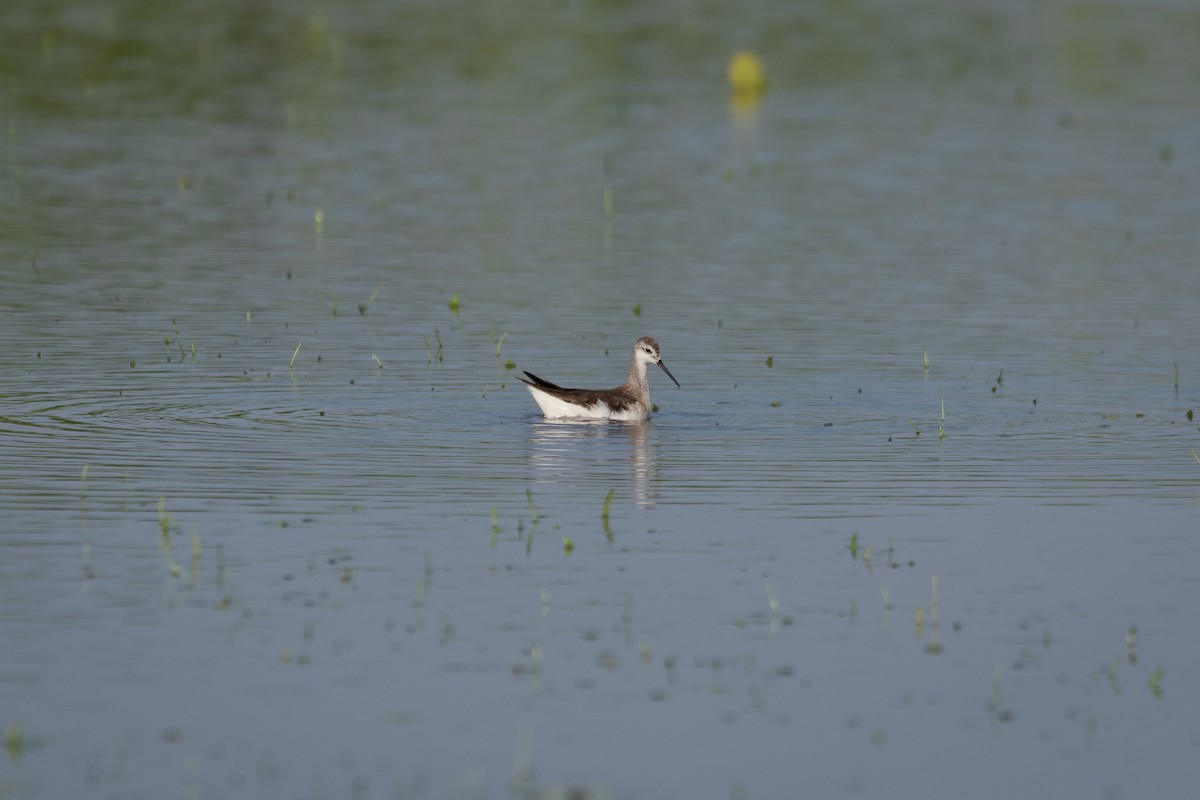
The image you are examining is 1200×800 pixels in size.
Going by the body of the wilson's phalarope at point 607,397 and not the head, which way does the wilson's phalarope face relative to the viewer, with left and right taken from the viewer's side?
facing to the right of the viewer

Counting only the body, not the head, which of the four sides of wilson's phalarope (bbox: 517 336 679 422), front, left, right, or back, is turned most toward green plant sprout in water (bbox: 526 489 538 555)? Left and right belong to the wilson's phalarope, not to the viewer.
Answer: right

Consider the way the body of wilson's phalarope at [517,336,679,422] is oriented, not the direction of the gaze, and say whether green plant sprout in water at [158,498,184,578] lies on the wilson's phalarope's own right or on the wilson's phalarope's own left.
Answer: on the wilson's phalarope's own right

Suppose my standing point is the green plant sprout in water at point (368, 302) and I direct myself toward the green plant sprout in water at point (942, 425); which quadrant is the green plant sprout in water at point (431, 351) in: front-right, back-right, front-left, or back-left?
front-right

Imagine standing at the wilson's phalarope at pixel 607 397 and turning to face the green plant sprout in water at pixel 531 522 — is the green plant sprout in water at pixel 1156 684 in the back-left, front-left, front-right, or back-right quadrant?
front-left

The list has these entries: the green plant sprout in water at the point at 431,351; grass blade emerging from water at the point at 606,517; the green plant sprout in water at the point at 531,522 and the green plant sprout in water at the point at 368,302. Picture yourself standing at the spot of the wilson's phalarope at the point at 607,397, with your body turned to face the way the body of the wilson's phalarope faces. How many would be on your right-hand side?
2

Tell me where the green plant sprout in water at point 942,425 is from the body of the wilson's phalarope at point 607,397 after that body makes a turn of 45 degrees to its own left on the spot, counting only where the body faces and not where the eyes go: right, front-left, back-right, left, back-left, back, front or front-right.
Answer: front-right

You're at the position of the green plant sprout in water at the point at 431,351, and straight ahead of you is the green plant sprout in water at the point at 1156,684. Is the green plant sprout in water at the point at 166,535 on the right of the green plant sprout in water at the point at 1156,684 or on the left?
right

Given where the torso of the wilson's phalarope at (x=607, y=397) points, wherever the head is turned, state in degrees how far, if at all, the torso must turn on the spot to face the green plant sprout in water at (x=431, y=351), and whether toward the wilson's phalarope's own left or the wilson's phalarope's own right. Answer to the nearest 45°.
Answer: approximately 135° to the wilson's phalarope's own left

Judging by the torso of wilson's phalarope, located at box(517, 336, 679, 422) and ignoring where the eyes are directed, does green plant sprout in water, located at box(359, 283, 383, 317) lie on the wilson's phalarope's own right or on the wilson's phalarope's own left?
on the wilson's phalarope's own left

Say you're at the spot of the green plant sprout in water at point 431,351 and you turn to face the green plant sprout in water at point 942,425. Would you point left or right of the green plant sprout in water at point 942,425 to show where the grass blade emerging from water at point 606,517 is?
right
